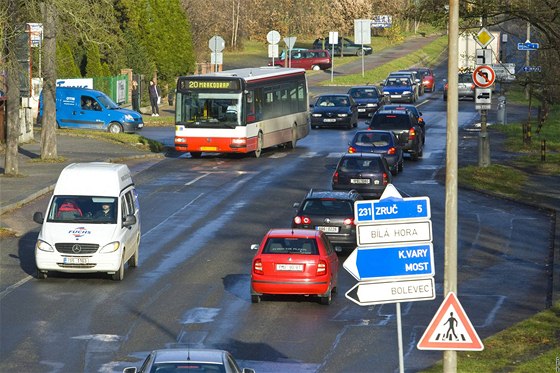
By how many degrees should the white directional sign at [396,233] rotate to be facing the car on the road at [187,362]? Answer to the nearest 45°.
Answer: approximately 45° to its right

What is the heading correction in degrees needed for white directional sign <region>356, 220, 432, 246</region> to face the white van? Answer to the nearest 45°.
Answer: approximately 135° to its right

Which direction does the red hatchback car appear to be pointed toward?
away from the camera

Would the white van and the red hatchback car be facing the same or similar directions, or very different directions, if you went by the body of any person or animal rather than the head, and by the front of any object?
very different directions

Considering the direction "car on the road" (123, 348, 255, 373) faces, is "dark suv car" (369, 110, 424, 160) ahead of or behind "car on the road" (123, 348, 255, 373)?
ahead

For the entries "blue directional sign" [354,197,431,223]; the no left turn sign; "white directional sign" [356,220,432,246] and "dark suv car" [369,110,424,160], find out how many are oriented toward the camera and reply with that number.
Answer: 3

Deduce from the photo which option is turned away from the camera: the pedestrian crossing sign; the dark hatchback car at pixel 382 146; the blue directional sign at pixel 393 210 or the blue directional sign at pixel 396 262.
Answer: the dark hatchback car

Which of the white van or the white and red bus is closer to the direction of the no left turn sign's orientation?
the white van

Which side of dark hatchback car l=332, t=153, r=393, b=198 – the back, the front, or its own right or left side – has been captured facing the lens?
back

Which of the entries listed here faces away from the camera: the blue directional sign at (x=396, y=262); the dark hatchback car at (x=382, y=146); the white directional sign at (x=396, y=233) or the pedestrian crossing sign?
the dark hatchback car

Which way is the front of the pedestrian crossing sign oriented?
toward the camera

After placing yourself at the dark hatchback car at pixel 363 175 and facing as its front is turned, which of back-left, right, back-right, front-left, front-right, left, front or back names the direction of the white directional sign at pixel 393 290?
back

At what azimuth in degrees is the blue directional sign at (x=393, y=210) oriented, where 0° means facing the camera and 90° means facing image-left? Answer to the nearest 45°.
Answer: approximately 0°

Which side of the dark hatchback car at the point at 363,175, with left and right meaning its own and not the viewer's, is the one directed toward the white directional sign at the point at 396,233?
back

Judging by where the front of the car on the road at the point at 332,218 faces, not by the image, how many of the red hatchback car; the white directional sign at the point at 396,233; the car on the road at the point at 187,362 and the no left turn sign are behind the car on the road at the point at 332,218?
3

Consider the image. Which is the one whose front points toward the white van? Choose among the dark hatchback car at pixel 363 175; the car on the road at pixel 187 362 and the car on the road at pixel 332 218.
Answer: the car on the road at pixel 187 362

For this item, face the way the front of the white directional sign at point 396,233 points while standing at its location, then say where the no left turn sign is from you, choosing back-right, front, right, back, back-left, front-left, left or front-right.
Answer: back

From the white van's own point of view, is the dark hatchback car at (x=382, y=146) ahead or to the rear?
to the rear

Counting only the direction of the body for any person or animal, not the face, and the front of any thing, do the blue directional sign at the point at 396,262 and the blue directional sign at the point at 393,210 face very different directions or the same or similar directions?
same or similar directions

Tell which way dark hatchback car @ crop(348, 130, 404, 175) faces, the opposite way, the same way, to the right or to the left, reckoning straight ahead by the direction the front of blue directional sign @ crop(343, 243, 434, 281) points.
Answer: the opposite way

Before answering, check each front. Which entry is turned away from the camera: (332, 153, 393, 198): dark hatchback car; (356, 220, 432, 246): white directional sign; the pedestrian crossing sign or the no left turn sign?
the dark hatchback car

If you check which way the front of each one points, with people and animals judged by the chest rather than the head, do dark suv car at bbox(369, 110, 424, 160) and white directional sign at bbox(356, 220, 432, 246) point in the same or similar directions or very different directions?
very different directions

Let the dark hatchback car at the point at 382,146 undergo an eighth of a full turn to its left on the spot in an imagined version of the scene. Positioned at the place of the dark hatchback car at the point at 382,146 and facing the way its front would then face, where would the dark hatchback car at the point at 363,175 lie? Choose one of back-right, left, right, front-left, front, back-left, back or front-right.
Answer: back-left

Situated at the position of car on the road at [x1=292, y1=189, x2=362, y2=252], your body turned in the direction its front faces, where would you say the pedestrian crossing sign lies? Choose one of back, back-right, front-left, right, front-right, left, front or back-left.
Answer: back

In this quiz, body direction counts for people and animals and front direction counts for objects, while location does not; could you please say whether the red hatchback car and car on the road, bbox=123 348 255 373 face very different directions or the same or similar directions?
same or similar directions
